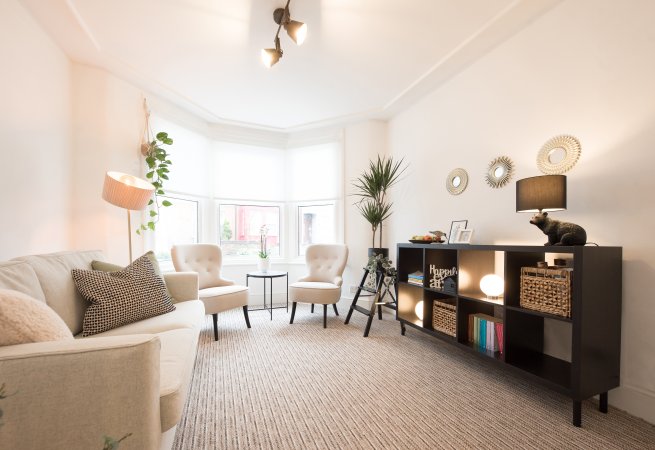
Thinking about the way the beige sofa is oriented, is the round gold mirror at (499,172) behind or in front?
in front

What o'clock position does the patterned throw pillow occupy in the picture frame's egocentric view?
The patterned throw pillow is roughly at 12 o'clock from the picture frame.

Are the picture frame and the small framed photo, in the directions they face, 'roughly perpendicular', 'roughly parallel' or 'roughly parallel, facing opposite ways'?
roughly parallel

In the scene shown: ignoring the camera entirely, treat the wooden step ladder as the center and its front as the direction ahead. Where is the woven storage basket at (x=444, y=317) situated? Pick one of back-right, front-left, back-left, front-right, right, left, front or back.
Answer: left

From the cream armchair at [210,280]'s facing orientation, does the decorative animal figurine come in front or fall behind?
in front

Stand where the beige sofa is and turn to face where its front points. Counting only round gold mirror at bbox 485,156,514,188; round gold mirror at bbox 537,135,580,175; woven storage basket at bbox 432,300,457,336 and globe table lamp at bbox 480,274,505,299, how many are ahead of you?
4

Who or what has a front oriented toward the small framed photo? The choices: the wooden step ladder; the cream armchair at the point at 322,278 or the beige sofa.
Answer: the beige sofa

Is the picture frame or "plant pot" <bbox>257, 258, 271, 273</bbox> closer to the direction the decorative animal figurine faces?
the plant pot

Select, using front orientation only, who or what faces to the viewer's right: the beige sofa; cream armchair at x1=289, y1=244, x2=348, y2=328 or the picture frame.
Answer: the beige sofa

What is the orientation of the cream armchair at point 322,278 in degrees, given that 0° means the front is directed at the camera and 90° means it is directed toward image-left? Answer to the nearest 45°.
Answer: approximately 45°

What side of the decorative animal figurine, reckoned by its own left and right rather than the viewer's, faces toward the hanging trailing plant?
front

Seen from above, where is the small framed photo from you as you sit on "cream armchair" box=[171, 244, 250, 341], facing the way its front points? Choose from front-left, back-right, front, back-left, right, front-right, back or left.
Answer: front

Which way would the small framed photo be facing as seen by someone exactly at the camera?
facing the viewer and to the left of the viewer

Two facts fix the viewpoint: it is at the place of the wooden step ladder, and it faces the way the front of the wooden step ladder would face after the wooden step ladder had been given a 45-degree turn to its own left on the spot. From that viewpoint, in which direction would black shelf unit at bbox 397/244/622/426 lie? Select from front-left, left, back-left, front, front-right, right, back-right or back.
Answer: front-left

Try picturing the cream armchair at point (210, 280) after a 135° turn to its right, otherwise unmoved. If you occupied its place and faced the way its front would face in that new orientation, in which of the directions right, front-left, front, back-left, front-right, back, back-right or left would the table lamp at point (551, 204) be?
back-left
